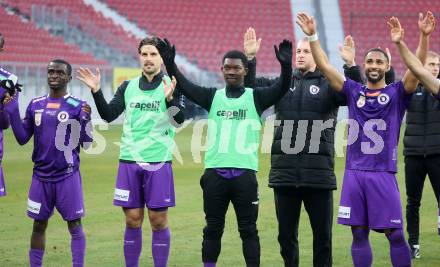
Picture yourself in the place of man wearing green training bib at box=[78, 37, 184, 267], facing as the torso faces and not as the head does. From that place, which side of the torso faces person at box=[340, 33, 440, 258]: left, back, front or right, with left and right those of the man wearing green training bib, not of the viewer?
left

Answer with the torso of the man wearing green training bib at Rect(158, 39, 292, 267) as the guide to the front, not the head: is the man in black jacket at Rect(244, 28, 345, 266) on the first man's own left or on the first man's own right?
on the first man's own left

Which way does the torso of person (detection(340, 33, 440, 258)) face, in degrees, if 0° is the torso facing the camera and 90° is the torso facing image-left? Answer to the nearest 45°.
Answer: approximately 0°

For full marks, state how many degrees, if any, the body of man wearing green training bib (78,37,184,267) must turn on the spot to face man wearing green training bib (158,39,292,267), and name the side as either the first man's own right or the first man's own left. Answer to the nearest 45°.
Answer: approximately 45° to the first man's own left

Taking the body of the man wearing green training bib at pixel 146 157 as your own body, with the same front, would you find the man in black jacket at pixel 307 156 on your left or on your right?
on your left
